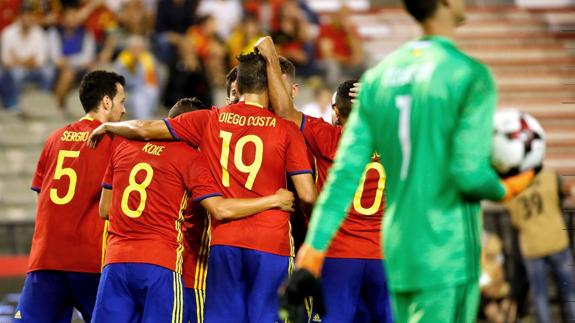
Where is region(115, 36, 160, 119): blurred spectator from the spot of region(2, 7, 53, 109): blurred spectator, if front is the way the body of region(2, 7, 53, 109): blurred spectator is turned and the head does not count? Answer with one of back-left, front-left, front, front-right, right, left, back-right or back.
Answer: front-left

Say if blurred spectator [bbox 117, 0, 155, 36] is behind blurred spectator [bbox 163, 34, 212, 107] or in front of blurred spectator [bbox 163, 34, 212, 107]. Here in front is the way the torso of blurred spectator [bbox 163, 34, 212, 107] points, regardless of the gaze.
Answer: behind

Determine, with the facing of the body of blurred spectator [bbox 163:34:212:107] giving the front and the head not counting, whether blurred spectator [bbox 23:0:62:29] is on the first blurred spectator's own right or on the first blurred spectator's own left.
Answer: on the first blurred spectator's own right

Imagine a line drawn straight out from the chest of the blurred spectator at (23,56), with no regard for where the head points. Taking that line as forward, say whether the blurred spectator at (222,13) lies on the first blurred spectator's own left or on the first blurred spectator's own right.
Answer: on the first blurred spectator's own left

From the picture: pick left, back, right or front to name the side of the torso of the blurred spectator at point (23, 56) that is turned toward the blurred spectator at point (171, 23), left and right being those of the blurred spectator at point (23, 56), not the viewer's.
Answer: left

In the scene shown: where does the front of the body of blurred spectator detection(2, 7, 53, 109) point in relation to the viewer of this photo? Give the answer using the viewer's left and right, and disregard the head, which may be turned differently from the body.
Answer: facing the viewer

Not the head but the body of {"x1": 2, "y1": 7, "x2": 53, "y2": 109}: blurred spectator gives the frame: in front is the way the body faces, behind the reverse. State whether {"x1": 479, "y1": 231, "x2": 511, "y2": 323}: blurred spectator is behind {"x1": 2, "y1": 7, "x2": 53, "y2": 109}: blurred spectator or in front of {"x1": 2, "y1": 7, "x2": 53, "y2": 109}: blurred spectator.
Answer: in front

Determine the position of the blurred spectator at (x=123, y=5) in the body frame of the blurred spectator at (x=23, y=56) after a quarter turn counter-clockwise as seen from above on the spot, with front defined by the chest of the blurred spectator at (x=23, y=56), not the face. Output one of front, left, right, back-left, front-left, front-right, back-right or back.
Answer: front

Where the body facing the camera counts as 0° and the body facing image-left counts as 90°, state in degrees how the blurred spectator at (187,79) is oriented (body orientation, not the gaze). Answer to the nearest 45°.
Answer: approximately 0°

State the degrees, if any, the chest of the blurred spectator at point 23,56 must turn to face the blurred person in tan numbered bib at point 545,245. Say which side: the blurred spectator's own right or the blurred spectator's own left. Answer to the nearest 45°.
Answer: approximately 45° to the blurred spectator's own left

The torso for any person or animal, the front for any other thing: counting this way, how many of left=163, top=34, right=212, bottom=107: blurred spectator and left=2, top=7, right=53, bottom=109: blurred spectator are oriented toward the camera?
2
